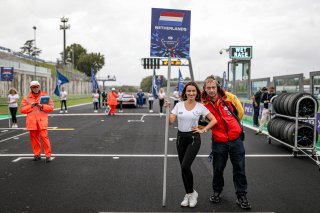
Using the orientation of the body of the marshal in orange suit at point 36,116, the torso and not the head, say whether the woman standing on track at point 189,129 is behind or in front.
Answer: in front

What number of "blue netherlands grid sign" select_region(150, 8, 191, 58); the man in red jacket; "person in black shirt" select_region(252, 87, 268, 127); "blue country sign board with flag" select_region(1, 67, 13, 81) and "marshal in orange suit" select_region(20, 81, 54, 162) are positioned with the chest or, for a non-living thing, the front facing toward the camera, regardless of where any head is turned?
4

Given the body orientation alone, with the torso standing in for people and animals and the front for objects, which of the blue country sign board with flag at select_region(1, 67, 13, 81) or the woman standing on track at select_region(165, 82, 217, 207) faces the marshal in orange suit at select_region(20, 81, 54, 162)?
the blue country sign board with flag

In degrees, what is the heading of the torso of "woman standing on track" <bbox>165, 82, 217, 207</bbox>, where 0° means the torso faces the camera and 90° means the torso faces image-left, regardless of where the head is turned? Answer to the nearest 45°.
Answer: approximately 0°

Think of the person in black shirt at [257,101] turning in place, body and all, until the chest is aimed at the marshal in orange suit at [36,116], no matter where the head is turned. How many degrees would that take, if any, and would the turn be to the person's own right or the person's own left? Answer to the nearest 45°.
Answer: approximately 135° to the person's own right

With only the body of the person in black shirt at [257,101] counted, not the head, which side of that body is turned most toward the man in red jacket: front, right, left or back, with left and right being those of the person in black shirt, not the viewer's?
right

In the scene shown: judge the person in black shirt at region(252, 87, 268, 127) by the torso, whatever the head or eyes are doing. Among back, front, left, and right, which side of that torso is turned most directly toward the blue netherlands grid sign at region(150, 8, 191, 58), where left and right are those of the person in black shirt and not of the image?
right

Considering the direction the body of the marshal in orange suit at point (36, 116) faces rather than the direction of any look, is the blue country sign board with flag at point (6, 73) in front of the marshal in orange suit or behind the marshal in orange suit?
behind

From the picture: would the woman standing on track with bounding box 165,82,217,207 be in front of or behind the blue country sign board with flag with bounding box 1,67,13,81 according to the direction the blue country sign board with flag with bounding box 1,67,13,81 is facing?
in front
